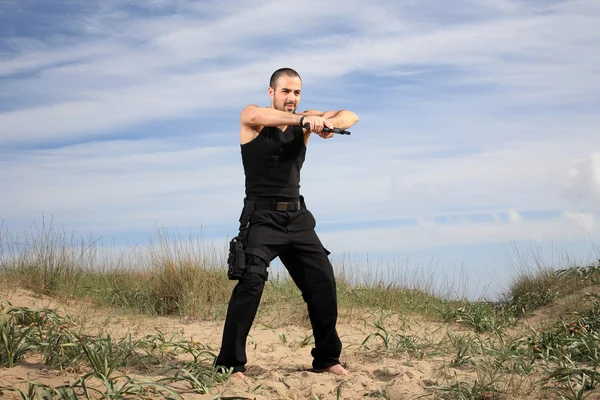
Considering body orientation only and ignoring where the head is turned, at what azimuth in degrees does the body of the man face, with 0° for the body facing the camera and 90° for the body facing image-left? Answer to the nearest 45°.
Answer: approximately 315°
